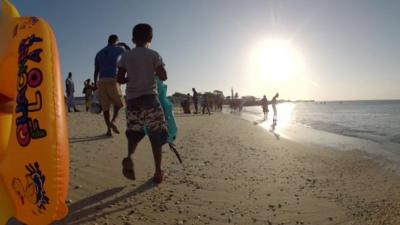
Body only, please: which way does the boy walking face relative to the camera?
away from the camera

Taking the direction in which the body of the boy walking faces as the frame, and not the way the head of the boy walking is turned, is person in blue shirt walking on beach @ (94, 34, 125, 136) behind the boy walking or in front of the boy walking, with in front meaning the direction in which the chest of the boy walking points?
in front

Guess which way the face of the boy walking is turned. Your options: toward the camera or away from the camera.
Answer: away from the camera
